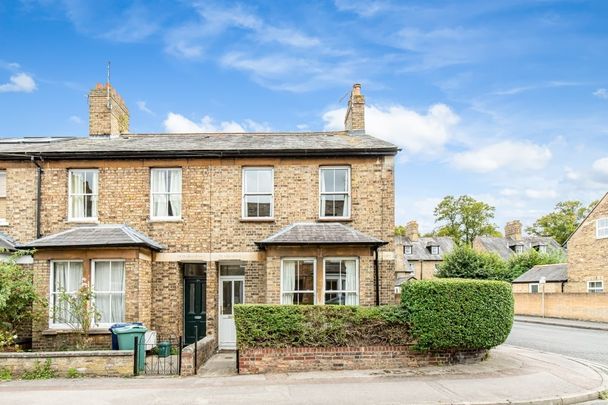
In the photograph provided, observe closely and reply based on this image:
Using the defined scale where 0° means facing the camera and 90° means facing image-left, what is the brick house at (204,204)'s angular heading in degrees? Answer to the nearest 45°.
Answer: approximately 0°

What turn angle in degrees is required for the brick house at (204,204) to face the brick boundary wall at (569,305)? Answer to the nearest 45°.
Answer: approximately 135° to its left

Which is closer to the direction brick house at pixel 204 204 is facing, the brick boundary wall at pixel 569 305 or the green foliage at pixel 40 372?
the green foliage

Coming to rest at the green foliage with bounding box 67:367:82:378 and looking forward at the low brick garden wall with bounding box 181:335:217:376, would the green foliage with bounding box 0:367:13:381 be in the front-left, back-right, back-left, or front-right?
back-left

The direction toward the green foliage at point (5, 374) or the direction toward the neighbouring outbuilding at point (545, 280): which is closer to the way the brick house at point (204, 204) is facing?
the green foliage

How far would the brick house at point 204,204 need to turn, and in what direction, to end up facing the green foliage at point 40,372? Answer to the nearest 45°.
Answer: approximately 45° to its right
